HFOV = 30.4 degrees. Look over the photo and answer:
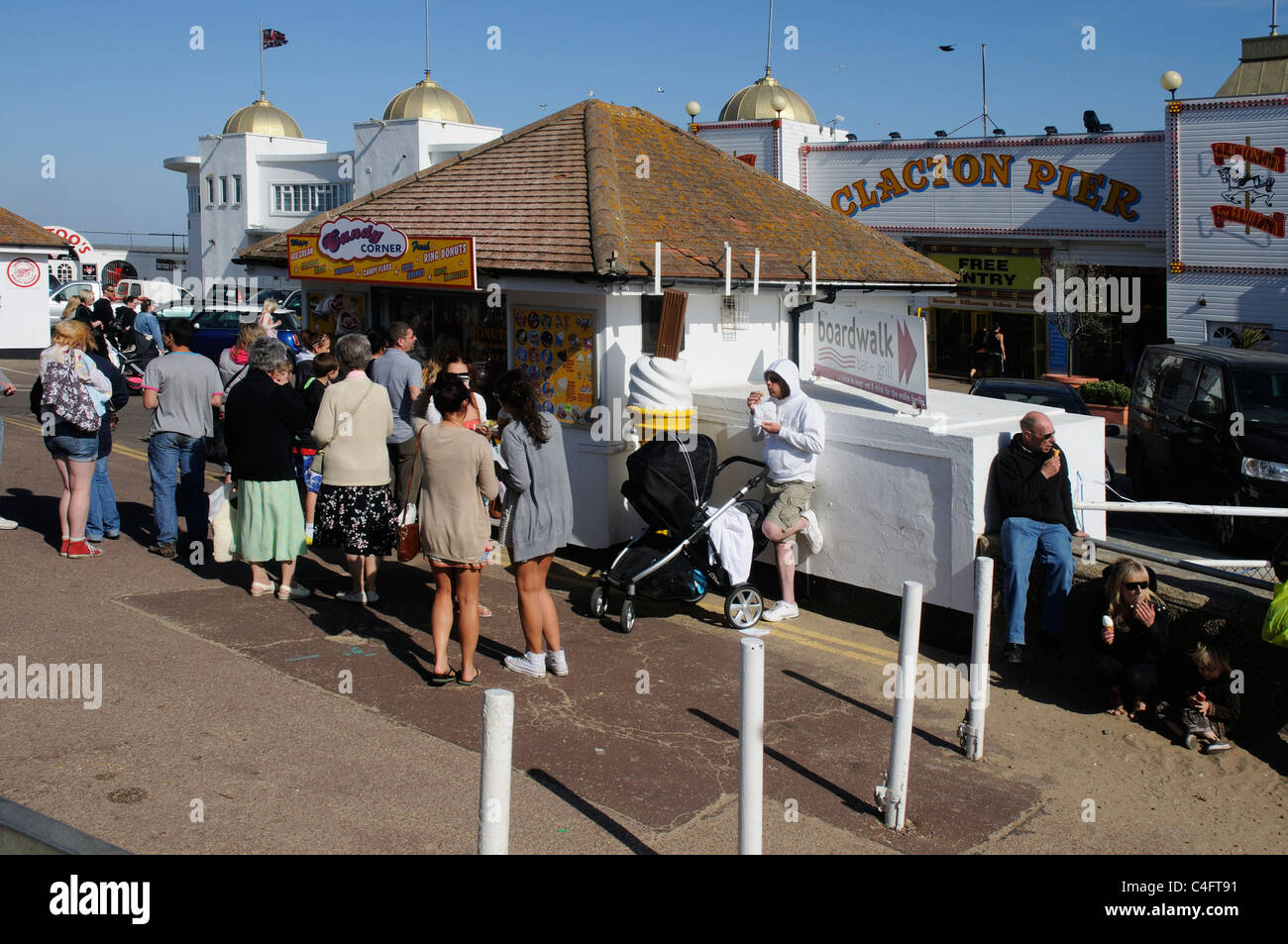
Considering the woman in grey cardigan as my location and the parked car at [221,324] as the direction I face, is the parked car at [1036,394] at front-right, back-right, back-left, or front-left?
front-right

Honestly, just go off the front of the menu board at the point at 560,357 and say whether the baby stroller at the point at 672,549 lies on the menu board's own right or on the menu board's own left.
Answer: on the menu board's own left

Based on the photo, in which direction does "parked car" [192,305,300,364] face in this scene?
to the viewer's left

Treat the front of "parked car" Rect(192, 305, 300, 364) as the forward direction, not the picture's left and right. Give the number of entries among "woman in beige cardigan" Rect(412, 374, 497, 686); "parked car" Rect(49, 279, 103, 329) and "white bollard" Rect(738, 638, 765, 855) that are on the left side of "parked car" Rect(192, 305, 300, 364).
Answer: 2

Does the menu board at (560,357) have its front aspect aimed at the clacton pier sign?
no

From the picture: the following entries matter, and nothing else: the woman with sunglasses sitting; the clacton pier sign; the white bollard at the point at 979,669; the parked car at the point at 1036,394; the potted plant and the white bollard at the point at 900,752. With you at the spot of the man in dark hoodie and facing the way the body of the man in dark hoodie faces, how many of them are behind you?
3

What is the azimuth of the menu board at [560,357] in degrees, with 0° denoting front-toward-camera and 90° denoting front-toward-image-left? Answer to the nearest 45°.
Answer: approximately 45°

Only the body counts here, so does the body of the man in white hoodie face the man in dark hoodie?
no

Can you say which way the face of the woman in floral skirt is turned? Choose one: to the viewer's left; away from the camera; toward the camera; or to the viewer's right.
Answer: away from the camera
